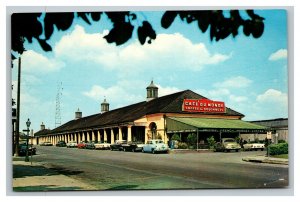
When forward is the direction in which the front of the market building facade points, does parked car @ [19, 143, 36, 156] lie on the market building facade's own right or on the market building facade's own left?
on the market building facade's own right
